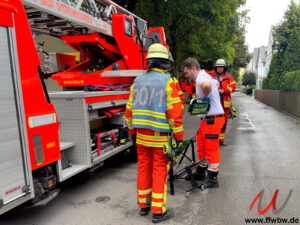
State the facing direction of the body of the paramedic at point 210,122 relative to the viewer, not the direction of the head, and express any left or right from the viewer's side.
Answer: facing to the left of the viewer

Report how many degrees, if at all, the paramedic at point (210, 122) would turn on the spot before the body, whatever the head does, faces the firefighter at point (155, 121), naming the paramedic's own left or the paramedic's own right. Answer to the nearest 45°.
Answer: approximately 45° to the paramedic's own left

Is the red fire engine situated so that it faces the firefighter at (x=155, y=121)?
no

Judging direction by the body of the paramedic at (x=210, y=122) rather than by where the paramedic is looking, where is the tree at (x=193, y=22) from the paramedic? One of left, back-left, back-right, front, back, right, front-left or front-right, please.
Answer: right

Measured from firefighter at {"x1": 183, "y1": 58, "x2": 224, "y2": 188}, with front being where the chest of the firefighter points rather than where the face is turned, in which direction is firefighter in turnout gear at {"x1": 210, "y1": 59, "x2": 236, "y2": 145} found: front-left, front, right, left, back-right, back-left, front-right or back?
right

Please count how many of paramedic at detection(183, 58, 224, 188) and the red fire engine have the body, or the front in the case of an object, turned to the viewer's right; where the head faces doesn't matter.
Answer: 0

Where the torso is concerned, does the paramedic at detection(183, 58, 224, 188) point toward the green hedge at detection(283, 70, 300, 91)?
no

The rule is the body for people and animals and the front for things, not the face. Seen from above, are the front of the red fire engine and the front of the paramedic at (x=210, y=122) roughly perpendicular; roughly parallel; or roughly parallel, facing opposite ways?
roughly perpendicular

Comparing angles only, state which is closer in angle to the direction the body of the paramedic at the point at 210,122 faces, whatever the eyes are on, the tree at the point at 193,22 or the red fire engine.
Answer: the red fire engine

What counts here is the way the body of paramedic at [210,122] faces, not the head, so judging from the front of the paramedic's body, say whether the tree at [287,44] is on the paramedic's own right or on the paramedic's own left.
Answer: on the paramedic's own right

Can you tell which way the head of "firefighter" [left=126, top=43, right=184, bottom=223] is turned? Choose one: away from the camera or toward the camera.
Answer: away from the camera

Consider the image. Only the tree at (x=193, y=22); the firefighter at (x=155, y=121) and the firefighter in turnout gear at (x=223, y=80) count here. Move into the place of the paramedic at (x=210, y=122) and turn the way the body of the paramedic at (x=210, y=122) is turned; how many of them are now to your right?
2
